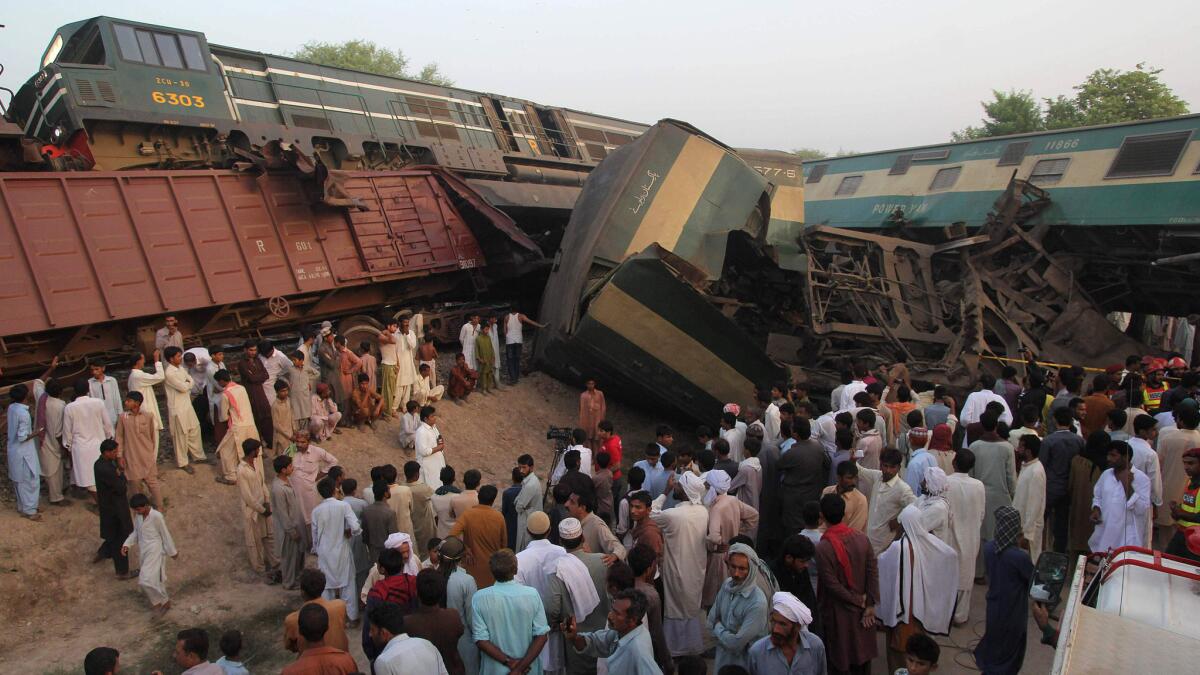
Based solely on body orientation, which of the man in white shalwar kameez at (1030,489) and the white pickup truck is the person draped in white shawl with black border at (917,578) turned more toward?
the man in white shalwar kameez

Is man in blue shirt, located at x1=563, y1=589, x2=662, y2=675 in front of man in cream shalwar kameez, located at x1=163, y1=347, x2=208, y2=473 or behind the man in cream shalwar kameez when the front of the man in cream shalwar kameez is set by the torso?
in front

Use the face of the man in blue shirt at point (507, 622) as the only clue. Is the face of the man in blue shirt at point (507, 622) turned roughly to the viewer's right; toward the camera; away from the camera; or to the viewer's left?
away from the camera

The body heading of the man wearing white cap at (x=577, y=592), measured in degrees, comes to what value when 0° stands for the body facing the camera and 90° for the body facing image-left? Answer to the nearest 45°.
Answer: approximately 180°

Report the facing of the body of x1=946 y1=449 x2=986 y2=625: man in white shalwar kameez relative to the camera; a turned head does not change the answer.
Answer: away from the camera

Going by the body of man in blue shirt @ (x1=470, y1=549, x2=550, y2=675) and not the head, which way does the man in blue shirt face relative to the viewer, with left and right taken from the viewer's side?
facing away from the viewer

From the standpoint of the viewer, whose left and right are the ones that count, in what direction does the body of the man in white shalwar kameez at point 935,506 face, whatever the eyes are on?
facing away from the viewer

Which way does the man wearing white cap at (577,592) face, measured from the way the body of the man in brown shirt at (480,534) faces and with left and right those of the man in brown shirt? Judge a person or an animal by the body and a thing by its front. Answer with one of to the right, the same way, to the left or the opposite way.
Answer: the same way

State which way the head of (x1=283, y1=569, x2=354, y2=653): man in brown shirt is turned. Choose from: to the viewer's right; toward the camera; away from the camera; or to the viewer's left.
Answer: away from the camera
